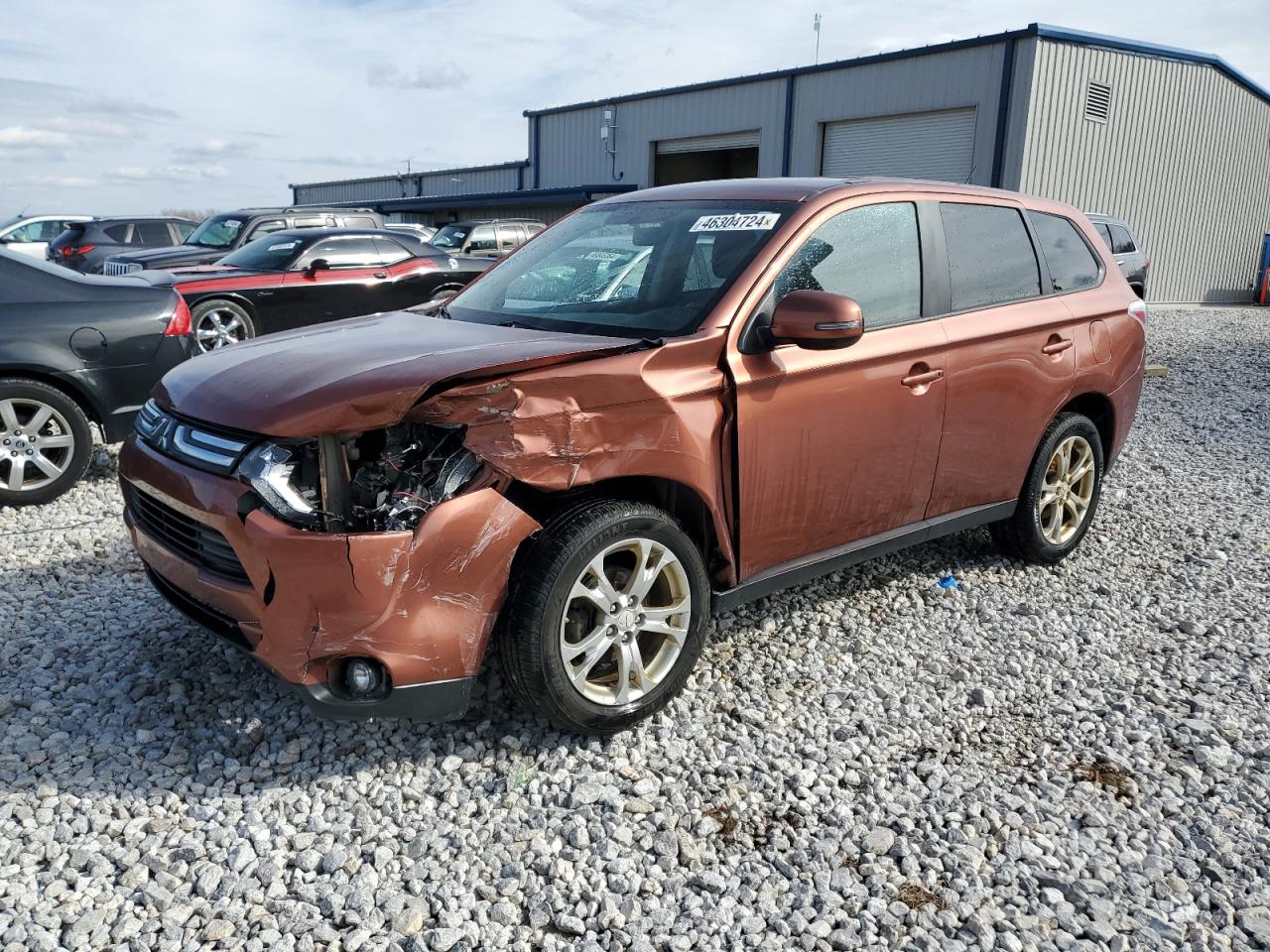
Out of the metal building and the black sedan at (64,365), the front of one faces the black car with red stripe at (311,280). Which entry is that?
the metal building

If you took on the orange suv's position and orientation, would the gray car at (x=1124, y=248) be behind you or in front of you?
behind

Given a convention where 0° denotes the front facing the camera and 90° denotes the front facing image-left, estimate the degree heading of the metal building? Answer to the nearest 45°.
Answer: approximately 45°

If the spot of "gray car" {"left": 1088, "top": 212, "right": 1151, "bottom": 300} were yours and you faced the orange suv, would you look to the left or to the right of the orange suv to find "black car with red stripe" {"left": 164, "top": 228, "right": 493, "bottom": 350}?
right

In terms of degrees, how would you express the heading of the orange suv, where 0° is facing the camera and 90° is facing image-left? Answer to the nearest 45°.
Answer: approximately 45°

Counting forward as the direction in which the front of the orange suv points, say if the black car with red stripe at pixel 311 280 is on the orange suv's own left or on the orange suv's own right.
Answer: on the orange suv's own right

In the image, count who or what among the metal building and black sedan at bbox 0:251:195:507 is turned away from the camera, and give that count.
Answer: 0

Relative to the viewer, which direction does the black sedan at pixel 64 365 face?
to the viewer's left

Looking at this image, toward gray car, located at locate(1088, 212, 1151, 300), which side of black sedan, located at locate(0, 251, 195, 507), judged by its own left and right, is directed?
back

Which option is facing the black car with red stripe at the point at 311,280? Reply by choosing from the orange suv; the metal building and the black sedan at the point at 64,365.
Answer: the metal building
